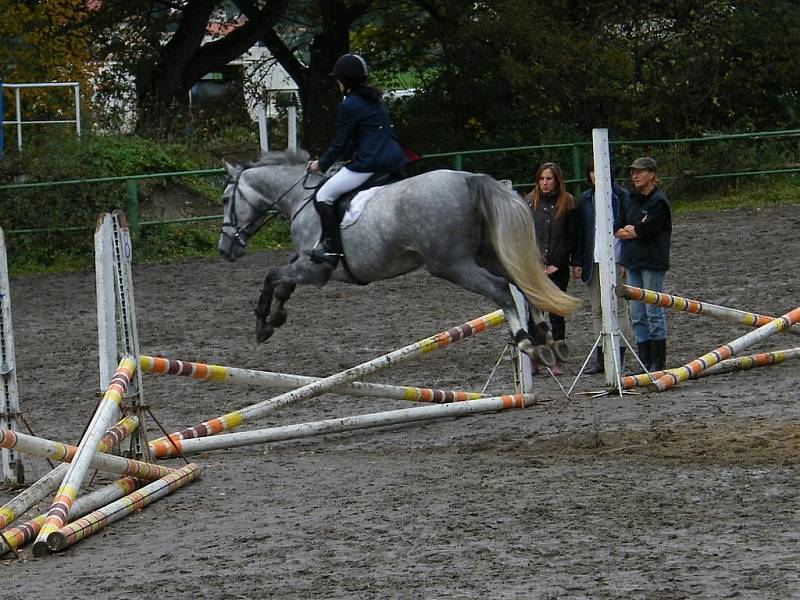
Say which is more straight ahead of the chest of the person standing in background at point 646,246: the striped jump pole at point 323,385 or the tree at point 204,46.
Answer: the striped jump pole

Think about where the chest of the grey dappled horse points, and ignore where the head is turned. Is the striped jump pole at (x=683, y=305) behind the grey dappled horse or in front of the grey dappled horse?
behind

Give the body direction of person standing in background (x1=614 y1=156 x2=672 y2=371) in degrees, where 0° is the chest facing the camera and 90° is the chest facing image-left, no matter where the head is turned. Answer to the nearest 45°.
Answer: approximately 45°

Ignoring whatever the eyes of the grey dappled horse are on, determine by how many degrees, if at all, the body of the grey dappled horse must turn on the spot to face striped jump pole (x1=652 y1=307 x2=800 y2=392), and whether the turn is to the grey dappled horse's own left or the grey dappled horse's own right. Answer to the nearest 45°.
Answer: approximately 135° to the grey dappled horse's own right

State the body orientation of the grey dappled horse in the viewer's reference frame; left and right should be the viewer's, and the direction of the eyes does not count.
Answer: facing to the left of the viewer

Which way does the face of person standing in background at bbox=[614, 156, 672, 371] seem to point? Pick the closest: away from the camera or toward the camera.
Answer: toward the camera

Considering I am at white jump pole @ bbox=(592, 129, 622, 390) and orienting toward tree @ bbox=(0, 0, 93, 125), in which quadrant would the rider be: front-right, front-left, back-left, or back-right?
front-left

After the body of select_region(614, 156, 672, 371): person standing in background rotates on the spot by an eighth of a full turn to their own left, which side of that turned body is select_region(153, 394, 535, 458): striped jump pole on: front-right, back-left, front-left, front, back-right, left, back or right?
front-right

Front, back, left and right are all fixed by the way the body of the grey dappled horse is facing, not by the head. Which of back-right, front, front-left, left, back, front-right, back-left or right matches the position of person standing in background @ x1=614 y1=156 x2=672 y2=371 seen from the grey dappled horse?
back-right

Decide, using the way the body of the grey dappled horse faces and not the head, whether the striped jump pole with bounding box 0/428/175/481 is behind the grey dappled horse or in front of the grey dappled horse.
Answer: in front

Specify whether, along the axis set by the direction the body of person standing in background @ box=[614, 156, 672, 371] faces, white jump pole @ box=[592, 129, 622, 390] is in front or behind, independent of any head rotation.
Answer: in front

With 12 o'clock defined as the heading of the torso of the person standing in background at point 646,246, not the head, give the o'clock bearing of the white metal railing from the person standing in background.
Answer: The white metal railing is roughly at 3 o'clock from the person standing in background.

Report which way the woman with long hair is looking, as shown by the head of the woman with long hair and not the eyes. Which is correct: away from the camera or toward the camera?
toward the camera

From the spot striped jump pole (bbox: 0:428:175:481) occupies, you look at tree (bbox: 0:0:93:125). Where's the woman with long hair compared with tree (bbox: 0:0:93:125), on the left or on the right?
right

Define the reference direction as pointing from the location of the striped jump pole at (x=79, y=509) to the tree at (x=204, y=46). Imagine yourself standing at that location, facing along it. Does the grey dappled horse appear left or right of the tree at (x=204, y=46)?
right

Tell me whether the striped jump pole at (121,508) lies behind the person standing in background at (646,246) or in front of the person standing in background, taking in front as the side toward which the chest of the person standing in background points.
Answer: in front

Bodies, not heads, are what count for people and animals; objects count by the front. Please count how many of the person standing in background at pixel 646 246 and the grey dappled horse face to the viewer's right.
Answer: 0
